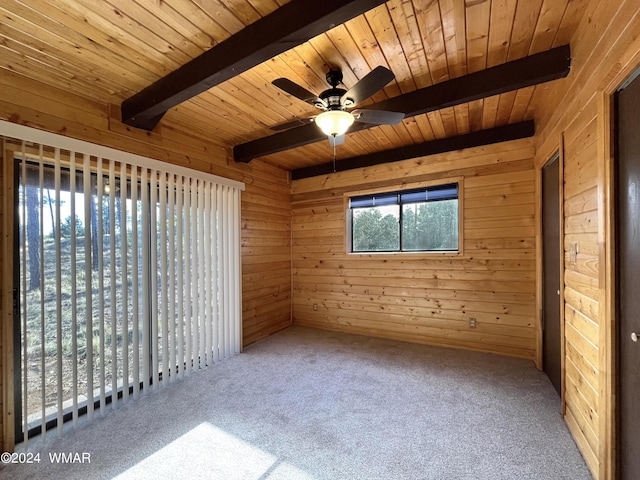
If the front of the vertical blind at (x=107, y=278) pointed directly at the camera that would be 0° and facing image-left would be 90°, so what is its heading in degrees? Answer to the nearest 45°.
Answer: approximately 315°

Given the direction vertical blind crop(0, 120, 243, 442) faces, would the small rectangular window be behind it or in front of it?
in front
